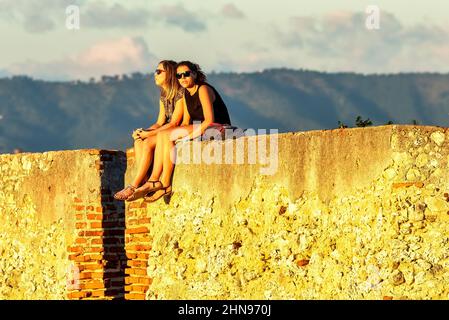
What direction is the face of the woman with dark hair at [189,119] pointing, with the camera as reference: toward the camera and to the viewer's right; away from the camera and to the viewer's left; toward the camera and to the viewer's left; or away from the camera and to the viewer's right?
toward the camera and to the viewer's left

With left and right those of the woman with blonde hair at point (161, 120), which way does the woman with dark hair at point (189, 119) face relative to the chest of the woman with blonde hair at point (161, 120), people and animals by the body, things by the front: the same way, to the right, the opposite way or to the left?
the same way

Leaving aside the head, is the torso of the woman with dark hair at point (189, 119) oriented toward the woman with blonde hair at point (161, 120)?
no

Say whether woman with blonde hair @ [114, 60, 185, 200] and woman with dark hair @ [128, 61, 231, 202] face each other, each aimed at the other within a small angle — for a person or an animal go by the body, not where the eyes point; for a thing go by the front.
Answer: no

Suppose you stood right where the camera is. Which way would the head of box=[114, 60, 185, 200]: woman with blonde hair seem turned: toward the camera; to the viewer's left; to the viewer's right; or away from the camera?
to the viewer's left

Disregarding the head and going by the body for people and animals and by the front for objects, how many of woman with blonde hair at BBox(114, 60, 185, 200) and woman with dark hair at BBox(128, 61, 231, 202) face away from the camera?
0

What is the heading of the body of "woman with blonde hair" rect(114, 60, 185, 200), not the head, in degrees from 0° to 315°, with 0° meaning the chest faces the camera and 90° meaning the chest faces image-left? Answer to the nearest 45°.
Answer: approximately 45°

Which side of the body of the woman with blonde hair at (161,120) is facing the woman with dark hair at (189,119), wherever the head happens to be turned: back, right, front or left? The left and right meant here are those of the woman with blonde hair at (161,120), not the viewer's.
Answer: left

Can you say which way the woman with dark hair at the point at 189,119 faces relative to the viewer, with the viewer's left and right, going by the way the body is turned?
facing the viewer and to the left of the viewer
